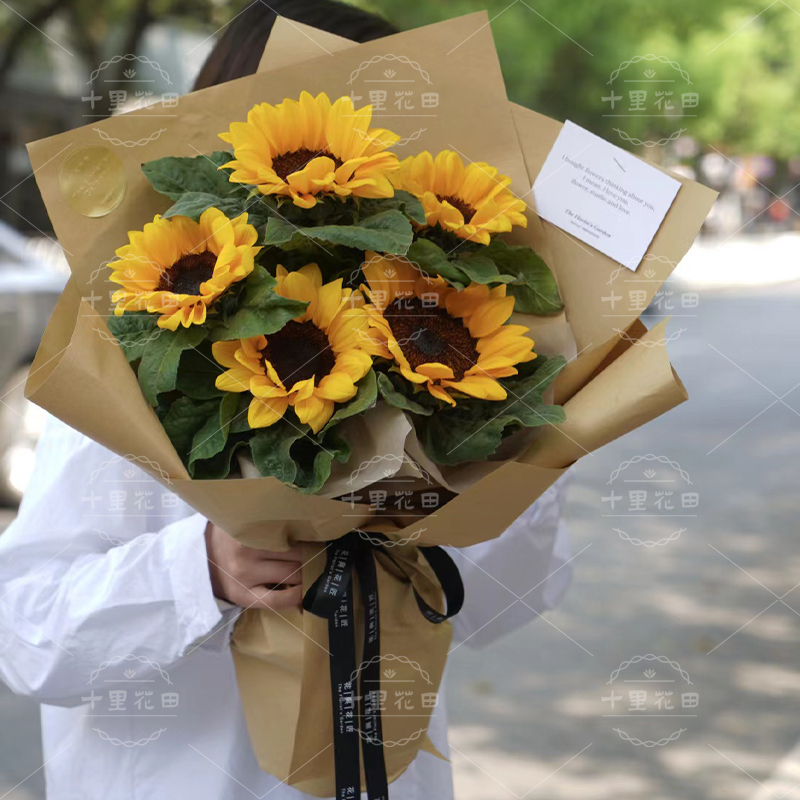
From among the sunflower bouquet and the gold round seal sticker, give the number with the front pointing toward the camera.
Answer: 2

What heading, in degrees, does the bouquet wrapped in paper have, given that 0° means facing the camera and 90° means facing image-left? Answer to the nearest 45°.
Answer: approximately 0°

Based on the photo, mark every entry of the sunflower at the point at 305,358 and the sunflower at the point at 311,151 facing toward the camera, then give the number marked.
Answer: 2

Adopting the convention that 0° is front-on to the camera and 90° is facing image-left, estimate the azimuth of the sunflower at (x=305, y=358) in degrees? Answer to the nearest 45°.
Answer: approximately 0°
